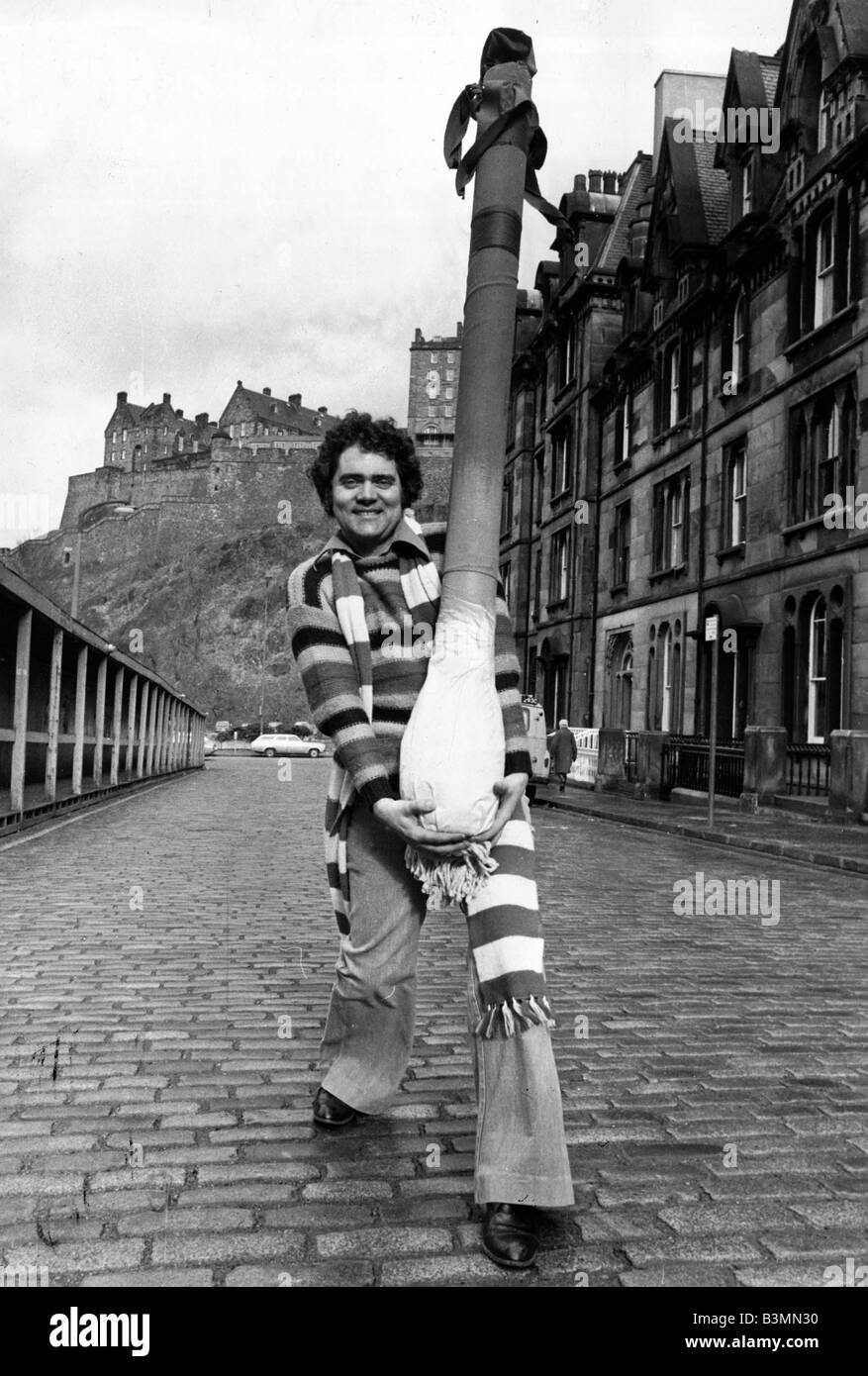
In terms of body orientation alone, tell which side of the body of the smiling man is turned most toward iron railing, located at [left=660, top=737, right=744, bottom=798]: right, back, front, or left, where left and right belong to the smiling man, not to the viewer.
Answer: back

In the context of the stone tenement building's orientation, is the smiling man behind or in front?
in front

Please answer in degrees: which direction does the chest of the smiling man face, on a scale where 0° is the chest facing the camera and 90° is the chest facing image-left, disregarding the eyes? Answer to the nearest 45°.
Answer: approximately 0°

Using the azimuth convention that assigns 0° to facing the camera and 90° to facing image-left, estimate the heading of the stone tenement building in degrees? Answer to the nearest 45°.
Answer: approximately 45°

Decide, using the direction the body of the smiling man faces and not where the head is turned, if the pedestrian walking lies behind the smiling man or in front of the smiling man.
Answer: behind

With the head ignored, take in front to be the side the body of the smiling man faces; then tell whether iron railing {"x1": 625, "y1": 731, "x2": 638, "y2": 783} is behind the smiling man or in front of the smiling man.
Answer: behind

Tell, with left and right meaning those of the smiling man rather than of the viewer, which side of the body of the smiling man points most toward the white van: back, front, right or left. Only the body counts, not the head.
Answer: back

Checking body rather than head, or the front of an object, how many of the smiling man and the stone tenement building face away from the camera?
0
